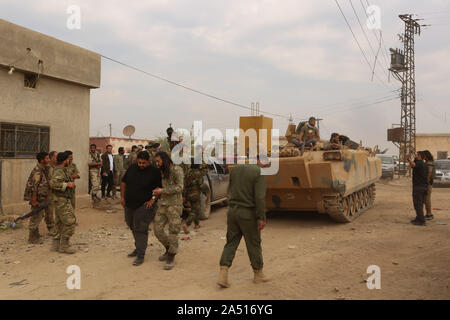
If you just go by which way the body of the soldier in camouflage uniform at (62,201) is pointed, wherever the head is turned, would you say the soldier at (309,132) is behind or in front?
in front

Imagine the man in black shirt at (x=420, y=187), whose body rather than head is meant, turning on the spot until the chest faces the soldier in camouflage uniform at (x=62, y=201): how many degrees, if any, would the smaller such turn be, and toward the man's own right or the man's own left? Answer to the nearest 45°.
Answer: approximately 45° to the man's own left

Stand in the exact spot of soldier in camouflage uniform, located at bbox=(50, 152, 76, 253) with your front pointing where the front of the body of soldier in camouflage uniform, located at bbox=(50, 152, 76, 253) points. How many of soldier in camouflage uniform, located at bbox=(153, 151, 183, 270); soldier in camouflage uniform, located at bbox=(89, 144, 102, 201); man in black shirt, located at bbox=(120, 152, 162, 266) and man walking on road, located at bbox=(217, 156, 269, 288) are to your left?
1

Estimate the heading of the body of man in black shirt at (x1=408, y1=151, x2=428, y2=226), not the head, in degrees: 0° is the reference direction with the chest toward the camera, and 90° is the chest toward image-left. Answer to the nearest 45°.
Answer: approximately 90°

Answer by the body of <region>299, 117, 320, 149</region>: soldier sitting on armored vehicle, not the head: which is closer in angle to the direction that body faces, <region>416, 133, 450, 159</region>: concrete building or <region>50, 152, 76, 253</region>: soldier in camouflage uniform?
the soldier in camouflage uniform

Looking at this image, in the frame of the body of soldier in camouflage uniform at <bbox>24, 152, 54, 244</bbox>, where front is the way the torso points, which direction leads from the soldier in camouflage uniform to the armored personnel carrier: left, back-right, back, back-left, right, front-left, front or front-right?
front

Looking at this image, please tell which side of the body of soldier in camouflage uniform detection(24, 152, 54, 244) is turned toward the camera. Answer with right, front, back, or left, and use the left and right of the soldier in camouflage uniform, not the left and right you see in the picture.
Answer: right

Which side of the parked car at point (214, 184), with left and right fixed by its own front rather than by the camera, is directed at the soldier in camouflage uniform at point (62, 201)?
front

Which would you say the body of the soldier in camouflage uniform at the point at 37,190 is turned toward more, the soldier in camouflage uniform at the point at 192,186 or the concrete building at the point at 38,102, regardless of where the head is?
the soldier in camouflage uniform

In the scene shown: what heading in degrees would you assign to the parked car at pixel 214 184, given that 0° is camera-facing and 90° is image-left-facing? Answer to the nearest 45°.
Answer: approximately 45°

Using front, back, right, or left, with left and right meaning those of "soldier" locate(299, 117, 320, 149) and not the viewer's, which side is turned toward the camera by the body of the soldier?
front

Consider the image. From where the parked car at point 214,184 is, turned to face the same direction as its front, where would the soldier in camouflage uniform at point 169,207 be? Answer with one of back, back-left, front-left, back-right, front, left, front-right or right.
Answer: front-left
